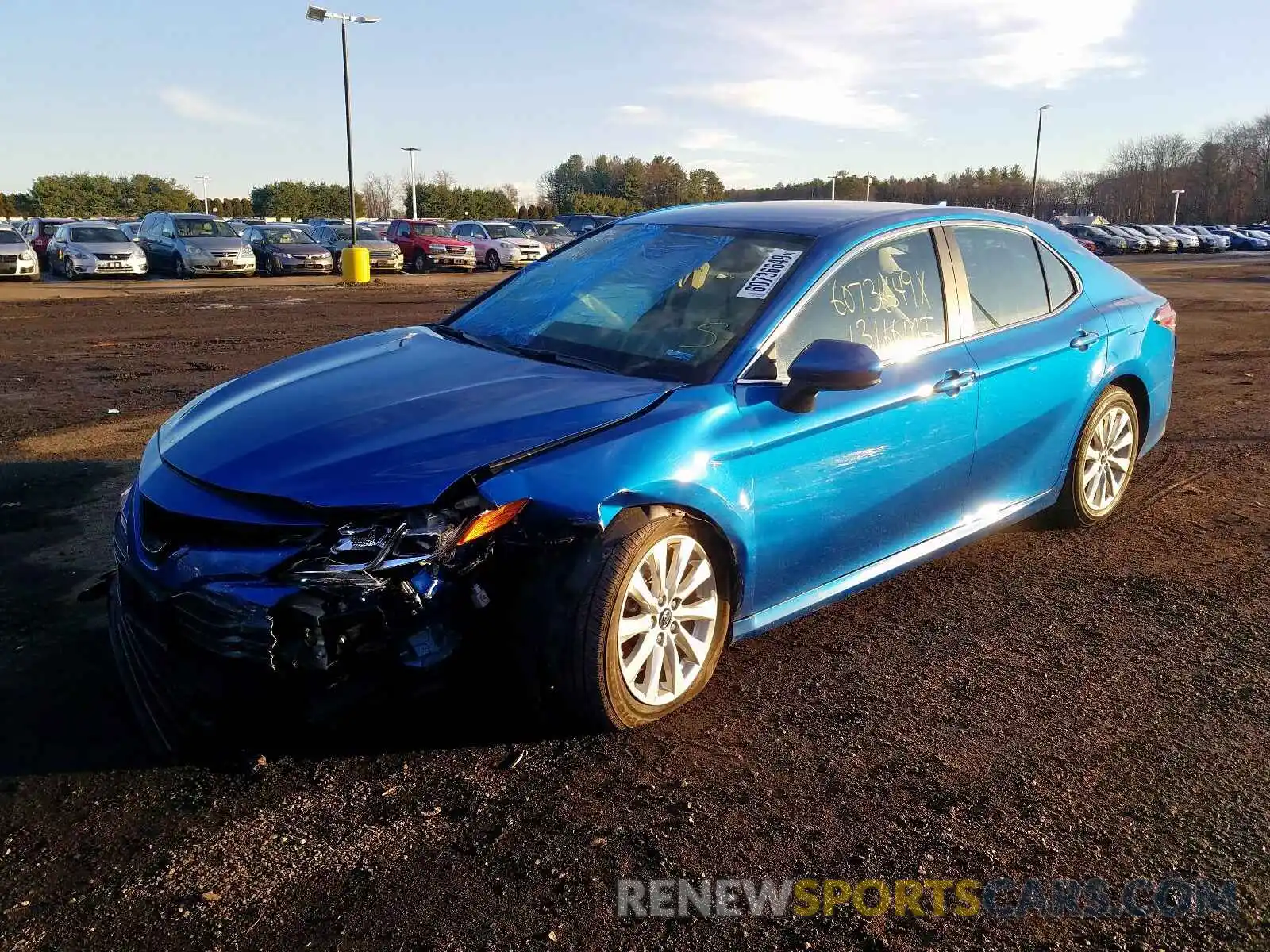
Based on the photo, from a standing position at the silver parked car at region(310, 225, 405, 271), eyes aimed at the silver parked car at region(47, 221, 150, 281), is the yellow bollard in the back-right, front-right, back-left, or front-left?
front-left

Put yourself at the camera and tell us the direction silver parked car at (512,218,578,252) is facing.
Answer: facing the viewer and to the right of the viewer

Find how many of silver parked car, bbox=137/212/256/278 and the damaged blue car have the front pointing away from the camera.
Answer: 0

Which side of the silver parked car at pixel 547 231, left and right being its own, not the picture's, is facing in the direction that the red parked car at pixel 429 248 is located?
right

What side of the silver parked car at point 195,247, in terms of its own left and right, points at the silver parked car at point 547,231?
left

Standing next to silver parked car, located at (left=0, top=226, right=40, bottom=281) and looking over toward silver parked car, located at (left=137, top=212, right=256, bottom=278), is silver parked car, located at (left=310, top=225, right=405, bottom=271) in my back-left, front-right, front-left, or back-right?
front-left

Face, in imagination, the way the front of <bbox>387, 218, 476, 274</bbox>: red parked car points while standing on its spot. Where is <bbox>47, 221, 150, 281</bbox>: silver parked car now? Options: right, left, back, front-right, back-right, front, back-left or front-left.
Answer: right

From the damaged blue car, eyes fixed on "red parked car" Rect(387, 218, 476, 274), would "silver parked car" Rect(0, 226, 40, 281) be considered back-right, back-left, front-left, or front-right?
front-left

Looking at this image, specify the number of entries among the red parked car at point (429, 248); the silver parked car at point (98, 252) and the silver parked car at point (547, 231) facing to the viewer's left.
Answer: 0

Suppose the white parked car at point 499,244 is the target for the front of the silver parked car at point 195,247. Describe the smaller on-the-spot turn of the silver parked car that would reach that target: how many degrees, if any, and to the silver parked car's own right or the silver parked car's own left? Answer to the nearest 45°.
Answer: approximately 90° to the silver parked car's own left

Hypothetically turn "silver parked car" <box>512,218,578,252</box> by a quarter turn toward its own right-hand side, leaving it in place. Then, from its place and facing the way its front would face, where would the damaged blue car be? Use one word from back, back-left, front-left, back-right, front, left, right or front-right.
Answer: front-left

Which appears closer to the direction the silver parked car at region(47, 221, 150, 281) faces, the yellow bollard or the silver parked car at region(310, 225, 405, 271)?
the yellow bollard

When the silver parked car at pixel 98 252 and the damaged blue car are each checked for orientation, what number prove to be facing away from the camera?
0

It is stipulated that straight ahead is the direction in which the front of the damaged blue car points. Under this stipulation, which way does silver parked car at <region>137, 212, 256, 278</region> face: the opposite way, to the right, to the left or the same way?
to the left

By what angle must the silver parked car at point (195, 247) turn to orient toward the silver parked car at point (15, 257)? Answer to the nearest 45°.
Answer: approximately 135° to its right
